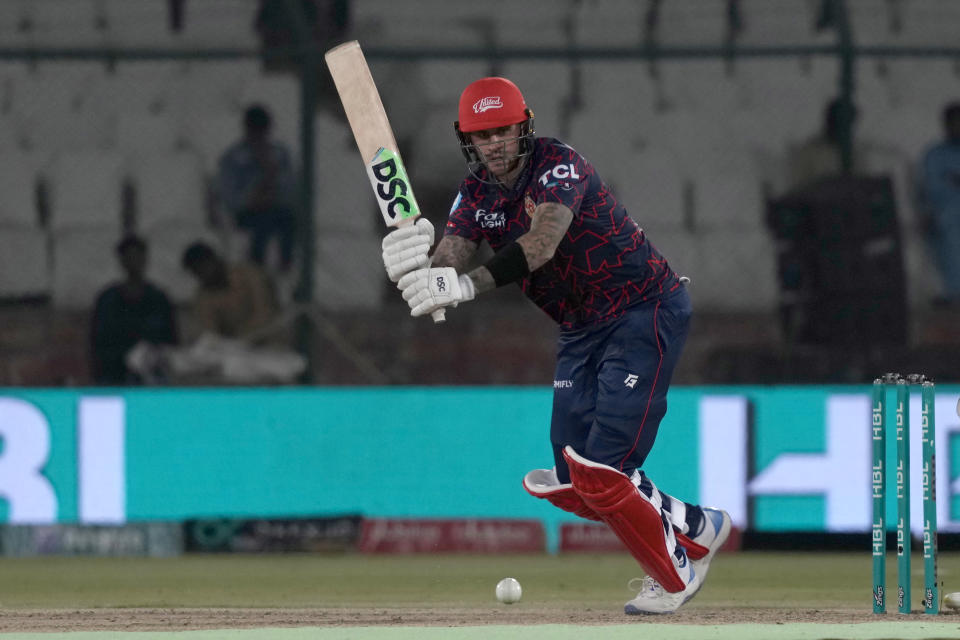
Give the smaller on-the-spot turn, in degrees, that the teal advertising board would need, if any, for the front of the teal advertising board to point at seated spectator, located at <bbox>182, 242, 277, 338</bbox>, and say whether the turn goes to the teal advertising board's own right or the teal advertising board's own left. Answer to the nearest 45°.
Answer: approximately 135° to the teal advertising board's own right

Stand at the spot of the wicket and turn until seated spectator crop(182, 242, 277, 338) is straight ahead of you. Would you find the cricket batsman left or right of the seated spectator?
left

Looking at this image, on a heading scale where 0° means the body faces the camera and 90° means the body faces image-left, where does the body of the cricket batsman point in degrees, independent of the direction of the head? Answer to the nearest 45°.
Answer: approximately 45°

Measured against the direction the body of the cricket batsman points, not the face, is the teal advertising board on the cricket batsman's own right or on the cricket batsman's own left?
on the cricket batsman's own right

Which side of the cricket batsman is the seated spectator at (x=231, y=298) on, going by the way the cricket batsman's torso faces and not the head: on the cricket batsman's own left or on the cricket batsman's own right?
on the cricket batsman's own right

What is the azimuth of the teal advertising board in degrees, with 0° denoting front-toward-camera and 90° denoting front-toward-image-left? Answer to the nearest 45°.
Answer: approximately 0°

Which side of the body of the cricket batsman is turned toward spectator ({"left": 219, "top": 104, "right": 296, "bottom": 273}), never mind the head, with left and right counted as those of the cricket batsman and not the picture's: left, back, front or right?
right

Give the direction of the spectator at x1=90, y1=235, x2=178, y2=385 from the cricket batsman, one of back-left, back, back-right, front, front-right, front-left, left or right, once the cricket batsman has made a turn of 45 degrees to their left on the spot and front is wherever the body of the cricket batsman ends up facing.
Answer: back-right
